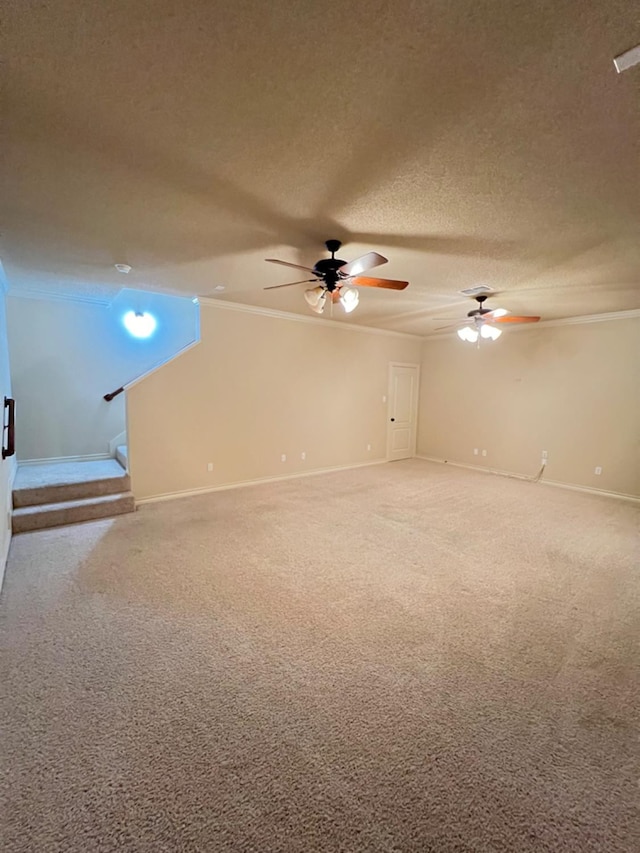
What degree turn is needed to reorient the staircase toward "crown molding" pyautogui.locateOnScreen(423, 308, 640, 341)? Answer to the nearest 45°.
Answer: approximately 90° to its left

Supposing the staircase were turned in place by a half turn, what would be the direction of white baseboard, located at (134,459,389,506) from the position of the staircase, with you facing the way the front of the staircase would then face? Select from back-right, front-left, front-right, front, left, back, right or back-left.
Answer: right

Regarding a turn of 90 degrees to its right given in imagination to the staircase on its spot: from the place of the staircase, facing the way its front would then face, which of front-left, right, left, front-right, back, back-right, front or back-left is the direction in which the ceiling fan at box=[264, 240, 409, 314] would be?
back-left

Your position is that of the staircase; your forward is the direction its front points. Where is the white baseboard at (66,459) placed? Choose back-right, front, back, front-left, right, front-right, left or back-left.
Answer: back

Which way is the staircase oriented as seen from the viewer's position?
toward the camera

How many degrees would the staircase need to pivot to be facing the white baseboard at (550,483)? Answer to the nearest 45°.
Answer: approximately 90° to its left

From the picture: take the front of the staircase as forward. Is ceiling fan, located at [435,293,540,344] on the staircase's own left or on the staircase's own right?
on the staircase's own left

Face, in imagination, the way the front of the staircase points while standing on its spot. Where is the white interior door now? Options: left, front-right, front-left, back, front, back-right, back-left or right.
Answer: left

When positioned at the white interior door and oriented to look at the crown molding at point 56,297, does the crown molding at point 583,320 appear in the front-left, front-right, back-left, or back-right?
back-left
